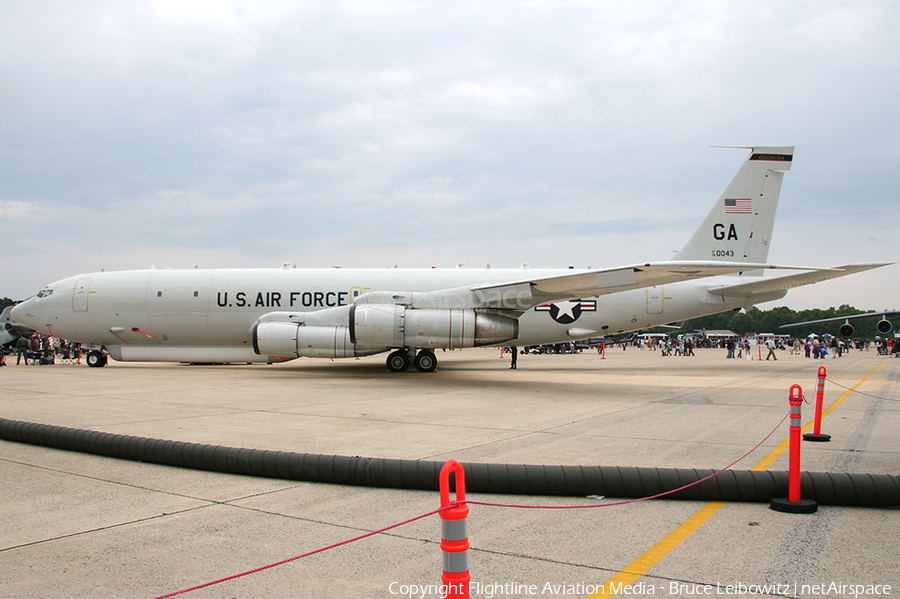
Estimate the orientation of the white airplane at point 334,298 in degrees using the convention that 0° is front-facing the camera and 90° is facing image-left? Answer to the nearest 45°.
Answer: approximately 90°

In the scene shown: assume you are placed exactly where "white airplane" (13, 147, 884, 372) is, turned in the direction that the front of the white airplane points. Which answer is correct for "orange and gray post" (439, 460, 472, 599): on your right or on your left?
on your left

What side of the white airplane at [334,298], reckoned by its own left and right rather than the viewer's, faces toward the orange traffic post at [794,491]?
left

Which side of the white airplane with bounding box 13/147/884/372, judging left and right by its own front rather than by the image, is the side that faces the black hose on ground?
left
